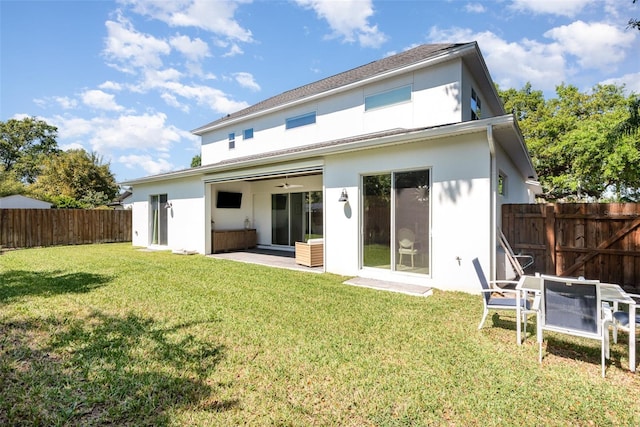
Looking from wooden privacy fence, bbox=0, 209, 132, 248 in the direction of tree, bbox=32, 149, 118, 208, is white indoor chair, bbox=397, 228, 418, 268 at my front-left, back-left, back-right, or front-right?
back-right

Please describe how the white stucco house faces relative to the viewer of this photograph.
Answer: facing away from the viewer and to the right of the viewer

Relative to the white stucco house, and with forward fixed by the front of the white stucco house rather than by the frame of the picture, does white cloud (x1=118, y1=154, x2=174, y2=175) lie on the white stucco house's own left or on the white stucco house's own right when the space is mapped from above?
on the white stucco house's own left
